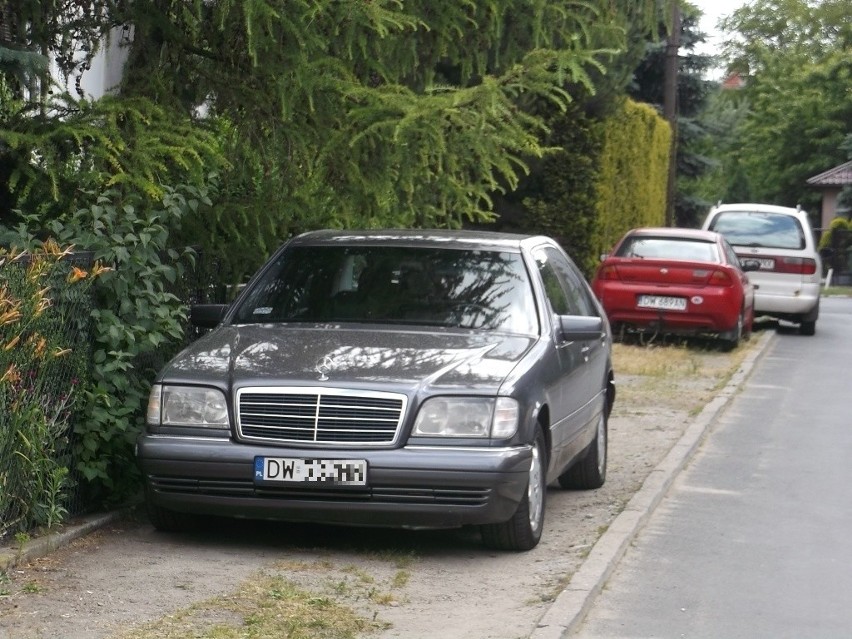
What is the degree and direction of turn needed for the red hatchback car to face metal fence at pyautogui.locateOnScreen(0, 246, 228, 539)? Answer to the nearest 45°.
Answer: approximately 180°

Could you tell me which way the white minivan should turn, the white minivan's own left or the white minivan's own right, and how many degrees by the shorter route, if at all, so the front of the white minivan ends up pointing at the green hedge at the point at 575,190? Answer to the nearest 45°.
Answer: approximately 90° to the white minivan's own left

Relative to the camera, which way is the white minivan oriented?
away from the camera

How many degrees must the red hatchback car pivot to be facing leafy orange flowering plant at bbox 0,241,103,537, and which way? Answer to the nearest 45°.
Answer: approximately 180°

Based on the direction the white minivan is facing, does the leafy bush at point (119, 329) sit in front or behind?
behind

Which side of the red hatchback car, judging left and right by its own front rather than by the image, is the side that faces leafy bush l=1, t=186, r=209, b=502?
back

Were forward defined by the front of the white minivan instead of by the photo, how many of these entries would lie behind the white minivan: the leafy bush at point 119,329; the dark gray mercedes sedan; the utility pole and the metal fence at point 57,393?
3

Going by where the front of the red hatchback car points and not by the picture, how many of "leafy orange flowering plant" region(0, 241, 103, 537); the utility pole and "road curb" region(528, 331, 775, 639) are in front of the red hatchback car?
1

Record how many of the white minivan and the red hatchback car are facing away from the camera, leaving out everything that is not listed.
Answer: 2

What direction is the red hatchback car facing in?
away from the camera

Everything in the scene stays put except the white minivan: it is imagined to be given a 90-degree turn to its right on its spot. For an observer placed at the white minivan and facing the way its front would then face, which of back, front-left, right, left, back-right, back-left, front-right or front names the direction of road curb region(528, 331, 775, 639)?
right

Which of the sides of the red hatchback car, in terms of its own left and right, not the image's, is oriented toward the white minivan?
front

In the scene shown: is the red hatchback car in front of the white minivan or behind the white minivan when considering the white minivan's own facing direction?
behind

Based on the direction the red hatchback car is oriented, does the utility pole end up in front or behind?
in front
